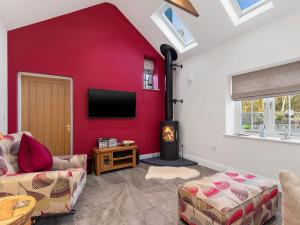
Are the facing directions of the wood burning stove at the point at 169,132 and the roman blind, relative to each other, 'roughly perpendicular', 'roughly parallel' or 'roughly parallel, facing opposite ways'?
roughly perpendicular

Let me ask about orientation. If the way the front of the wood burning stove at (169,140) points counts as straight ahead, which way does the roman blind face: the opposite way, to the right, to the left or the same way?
to the right

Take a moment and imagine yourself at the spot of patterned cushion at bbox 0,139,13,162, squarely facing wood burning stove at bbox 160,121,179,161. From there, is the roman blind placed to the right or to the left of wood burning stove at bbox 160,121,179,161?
right

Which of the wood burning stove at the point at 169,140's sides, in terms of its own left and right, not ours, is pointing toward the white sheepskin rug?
front

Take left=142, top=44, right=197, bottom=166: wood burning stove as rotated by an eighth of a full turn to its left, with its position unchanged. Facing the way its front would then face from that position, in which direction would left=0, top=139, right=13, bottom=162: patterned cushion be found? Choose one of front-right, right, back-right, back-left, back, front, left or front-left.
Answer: right

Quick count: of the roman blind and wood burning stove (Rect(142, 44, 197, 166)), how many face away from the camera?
0

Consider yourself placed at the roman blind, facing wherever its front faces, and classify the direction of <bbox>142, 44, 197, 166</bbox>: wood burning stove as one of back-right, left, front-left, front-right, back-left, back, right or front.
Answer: front-right

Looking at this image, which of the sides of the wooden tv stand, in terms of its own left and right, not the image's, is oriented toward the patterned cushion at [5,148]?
right

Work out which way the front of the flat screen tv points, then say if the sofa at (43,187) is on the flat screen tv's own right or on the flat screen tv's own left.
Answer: on the flat screen tv's own right

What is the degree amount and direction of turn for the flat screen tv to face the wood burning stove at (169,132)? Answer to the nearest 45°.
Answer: approximately 45° to its left

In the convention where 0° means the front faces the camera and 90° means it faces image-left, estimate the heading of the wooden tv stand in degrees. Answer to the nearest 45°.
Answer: approximately 315°

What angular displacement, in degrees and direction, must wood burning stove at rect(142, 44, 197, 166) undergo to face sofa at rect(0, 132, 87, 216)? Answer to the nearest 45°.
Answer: approximately 45° to its right

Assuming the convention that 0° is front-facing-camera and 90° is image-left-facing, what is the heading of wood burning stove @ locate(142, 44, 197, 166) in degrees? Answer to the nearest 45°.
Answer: approximately 0°

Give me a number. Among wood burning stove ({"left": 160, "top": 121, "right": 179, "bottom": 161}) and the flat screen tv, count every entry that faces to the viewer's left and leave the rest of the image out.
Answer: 0

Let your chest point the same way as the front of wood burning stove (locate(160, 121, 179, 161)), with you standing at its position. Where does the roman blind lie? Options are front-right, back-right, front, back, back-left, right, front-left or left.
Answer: front-left

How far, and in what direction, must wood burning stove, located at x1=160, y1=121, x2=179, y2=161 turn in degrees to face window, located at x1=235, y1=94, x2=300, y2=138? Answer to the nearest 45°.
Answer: approximately 45° to its left
